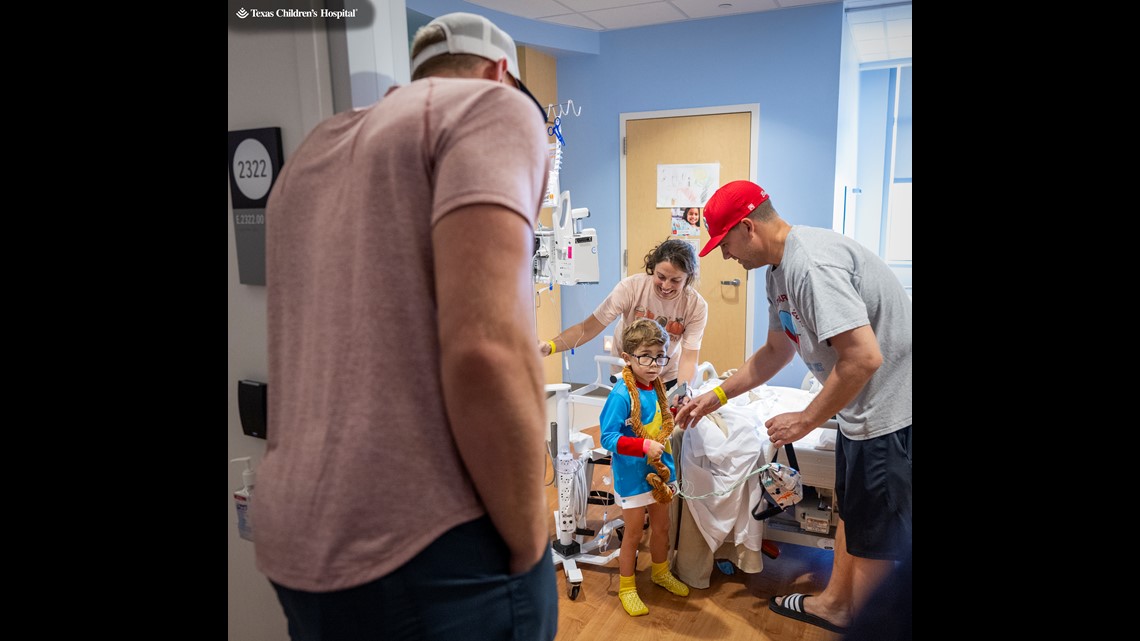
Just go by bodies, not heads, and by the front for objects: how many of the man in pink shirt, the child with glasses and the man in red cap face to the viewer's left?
1

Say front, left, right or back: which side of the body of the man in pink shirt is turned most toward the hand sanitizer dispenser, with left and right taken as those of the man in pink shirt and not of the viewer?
left

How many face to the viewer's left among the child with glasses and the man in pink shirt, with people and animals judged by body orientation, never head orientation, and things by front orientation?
0

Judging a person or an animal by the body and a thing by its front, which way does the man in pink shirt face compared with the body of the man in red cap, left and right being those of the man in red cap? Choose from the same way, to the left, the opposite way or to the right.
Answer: to the right

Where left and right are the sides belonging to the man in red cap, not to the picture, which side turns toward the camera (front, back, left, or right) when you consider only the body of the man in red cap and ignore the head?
left

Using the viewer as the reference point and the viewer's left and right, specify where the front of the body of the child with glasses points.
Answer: facing the viewer and to the right of the viewer

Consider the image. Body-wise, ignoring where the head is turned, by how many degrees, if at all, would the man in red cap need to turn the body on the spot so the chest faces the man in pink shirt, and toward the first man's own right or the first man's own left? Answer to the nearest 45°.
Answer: approximately 90° to the first man's own left

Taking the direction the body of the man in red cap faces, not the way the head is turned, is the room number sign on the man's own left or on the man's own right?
on the man's own left

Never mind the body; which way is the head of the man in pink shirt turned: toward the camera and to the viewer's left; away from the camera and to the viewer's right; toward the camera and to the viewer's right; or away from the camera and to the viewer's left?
away from the camera and to the viewer's right

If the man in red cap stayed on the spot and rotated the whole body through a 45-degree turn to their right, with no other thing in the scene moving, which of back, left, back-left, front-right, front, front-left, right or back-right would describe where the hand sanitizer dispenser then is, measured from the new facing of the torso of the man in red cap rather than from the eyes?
left

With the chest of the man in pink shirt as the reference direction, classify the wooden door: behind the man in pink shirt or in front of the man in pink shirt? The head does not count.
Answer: in front
